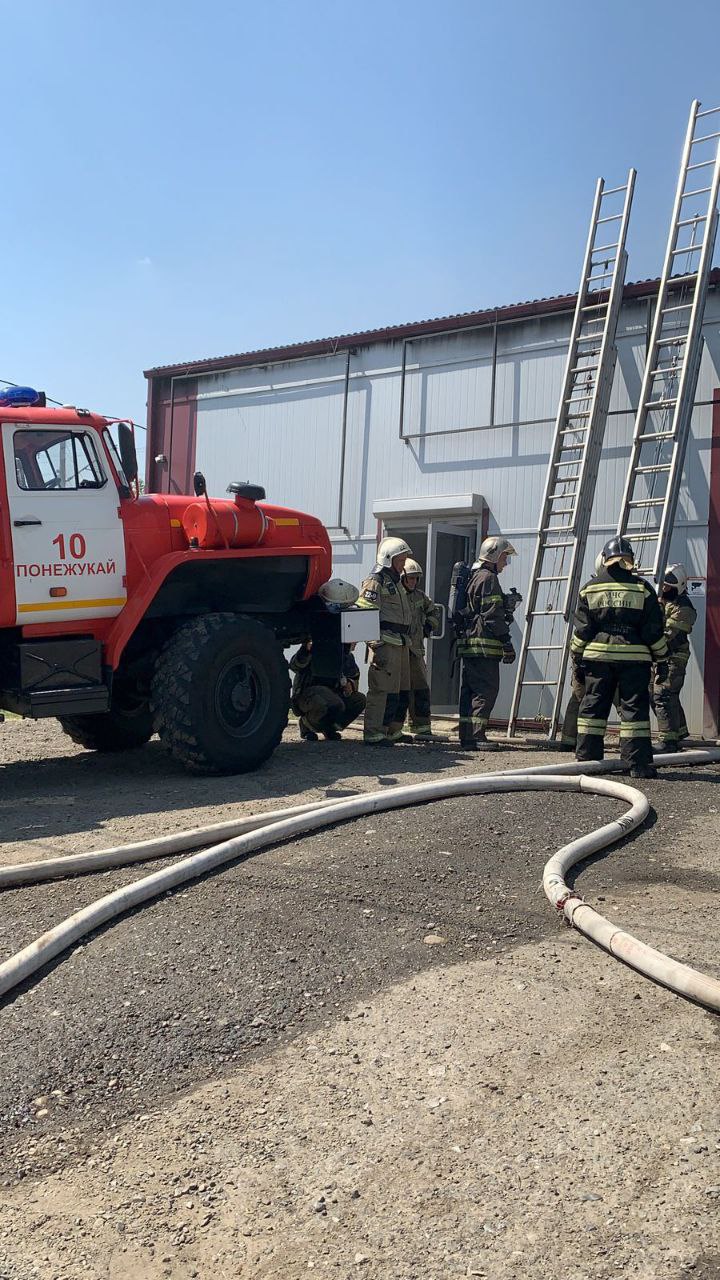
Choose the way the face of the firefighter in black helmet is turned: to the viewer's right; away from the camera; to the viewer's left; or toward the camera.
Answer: away from the camera

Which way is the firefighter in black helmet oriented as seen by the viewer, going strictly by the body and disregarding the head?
away from the camera

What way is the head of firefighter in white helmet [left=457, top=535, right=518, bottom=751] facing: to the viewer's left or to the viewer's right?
to the viewer's right

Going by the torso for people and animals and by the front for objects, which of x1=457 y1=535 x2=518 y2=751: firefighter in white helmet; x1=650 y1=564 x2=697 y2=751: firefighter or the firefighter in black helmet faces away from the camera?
the firefighter in black helmet

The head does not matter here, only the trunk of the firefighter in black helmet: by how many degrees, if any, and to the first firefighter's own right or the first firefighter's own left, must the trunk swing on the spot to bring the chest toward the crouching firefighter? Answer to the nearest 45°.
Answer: approximately 90° to the first firefighter's own left

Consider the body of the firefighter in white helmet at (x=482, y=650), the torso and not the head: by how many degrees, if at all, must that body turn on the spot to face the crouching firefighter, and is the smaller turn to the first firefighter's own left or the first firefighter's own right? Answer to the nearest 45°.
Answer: approximately 180°

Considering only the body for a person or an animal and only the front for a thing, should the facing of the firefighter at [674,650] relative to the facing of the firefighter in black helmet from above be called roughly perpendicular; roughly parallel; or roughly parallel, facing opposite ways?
roughly perpendicular

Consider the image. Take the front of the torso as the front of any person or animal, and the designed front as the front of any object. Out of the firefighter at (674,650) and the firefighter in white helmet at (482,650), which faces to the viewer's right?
the firefighter in white helmet

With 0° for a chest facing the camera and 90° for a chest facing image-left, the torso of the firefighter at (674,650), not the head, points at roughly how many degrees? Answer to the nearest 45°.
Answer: approximately 90°

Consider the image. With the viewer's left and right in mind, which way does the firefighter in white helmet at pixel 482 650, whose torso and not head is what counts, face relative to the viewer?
facing to the right of the viewer

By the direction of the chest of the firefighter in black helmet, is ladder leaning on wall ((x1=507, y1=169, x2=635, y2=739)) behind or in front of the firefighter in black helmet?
in front
